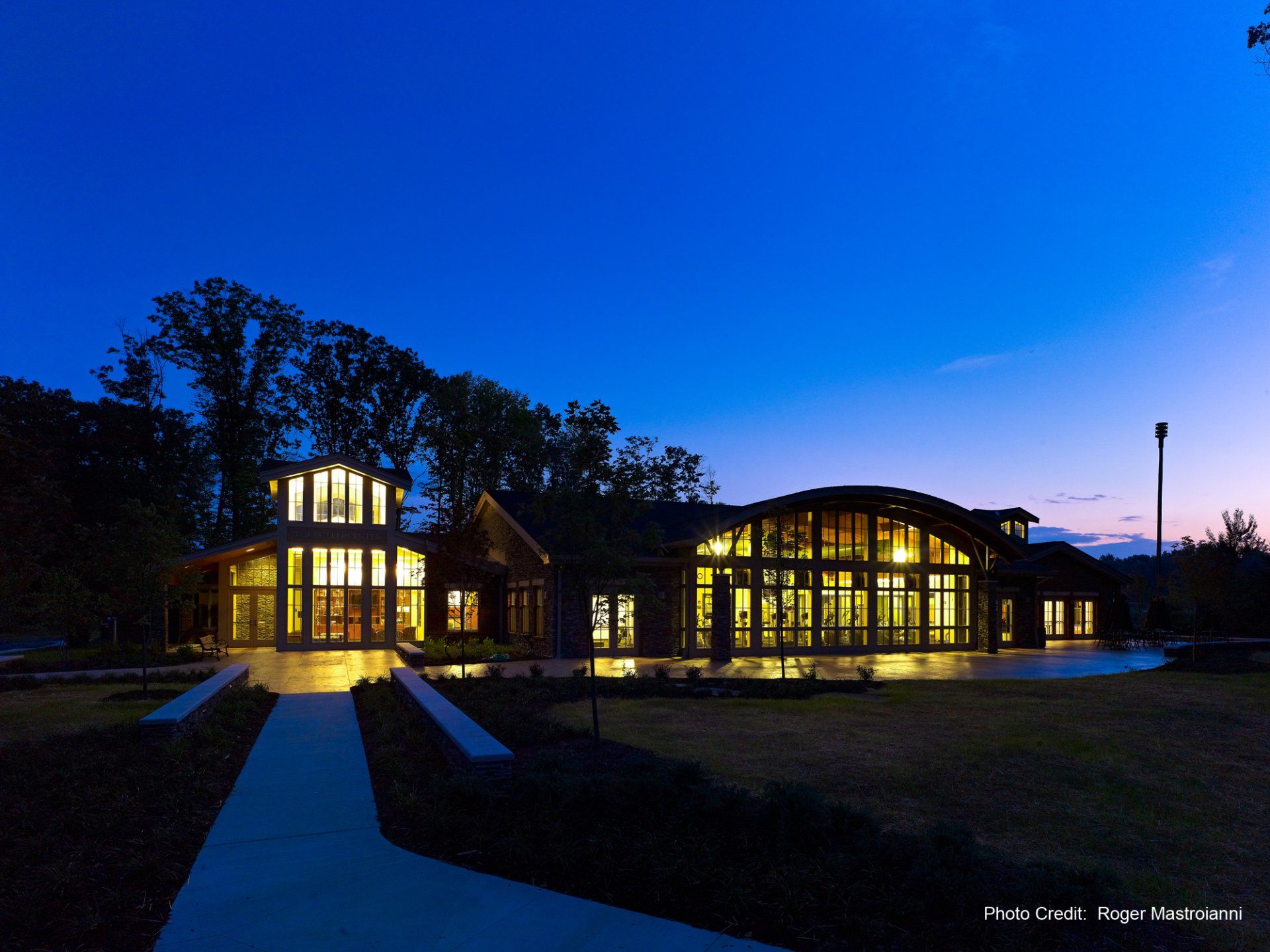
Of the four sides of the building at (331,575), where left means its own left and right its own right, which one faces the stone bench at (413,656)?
front

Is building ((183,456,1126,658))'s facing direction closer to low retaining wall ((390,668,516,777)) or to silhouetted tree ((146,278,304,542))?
the low retaining wall

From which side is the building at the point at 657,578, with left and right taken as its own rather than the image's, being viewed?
front

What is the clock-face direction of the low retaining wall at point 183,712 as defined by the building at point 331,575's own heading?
The low retaining wall is roughly at 12 o'clock from the building.

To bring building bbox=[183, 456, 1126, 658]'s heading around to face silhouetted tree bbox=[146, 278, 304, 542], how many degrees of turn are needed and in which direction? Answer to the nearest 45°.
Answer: approximately 135° to its right

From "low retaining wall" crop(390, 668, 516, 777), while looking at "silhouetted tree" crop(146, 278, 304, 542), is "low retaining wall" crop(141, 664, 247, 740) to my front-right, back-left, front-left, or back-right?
front-left

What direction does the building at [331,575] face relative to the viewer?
toward the camera

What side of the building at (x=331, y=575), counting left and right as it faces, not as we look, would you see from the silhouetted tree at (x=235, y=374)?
back
